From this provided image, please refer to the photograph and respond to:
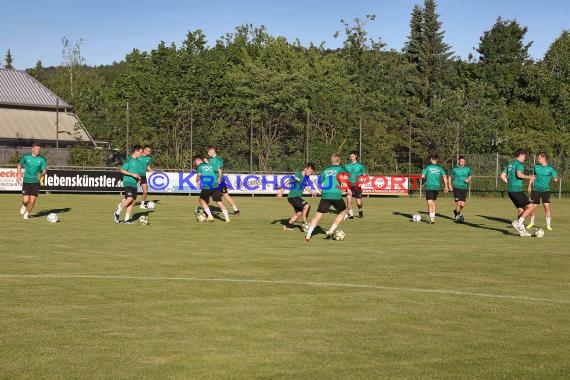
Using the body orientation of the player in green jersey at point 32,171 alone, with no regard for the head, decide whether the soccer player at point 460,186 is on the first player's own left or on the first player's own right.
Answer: on the first player's own left

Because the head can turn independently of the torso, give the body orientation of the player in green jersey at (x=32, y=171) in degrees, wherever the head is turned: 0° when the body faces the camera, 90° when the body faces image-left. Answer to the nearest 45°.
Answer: approximately 0°

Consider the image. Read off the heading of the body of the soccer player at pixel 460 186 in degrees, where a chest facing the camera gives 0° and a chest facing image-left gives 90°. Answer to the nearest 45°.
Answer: approximately 0°

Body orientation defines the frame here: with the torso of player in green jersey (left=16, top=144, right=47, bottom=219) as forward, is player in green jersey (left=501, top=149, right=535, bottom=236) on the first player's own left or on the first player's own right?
on the first player's own left

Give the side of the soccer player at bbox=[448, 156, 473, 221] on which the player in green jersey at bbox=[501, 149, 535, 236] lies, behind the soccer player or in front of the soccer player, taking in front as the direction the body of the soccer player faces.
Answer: in front

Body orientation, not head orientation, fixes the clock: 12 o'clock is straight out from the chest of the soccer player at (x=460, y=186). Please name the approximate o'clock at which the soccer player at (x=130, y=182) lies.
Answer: the soccer player at (x=130, y=182) is roughly at 2 o'clock from the soccer player at (x=460, y=186).

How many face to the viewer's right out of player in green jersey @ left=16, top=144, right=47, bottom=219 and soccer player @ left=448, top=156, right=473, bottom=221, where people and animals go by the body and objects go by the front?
0
